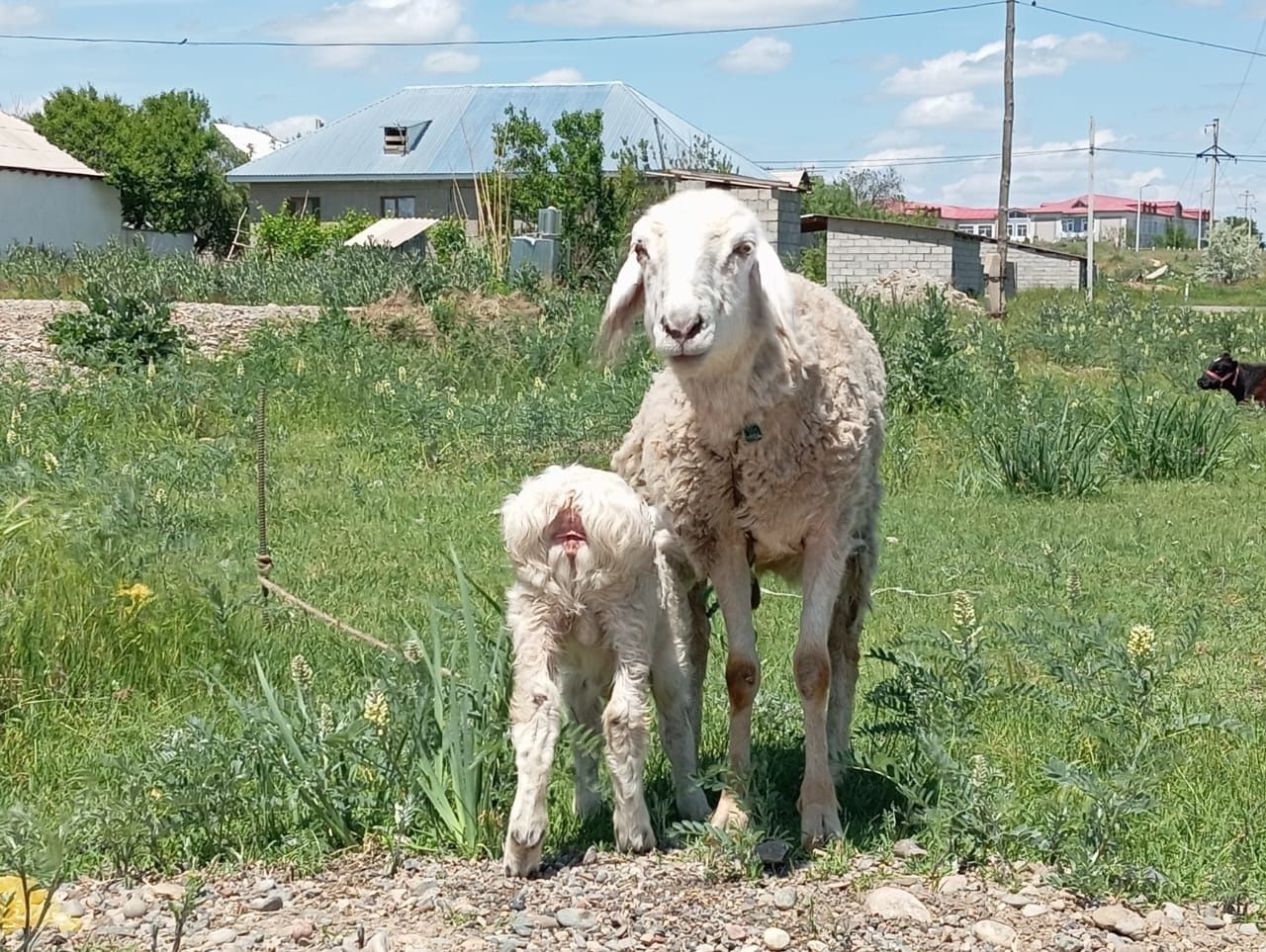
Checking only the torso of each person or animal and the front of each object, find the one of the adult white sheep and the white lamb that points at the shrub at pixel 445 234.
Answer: the white lamb

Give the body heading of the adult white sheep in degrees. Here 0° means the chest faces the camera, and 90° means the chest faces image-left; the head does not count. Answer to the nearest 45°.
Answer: approximately 0°

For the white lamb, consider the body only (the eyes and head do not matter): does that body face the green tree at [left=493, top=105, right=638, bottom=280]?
yes

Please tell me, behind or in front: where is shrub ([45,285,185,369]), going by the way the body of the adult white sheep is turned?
behind

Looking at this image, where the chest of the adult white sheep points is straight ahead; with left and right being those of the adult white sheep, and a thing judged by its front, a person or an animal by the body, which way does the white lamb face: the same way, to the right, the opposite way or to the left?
the opposite way

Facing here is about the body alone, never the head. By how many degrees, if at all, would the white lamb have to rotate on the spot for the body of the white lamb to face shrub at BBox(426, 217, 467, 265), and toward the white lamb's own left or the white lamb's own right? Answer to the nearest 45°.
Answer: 0° — it already faces it

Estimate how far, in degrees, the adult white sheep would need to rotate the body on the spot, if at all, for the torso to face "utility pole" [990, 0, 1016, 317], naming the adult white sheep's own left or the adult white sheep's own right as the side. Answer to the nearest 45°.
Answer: approximately 180°

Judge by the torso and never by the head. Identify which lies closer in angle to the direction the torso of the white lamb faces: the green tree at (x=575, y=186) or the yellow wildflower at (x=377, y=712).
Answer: the green tree

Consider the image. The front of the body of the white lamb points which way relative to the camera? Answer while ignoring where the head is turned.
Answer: away from the camera

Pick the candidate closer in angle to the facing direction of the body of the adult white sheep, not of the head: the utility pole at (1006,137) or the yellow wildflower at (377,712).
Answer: the yellow wildflower

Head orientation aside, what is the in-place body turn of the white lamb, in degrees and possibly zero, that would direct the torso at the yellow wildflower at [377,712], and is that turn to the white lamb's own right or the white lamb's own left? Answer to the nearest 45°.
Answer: approximately 90° to the white lamb's own left

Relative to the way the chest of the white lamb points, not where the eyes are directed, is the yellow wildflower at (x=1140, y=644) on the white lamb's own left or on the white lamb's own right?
on the white lamb's own right

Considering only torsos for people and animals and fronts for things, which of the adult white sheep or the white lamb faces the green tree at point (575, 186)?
the white lamb

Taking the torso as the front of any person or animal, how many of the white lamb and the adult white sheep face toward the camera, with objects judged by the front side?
1

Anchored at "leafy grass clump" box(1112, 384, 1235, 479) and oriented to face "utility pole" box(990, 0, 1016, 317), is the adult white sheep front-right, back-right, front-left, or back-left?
back-left

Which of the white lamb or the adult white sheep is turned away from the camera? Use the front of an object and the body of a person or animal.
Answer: the white lamb
